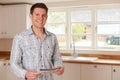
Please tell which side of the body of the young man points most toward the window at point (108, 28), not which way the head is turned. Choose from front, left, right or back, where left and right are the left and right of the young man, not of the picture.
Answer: left

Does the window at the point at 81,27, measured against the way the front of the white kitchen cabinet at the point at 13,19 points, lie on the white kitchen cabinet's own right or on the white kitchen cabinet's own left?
on the white kitchen cabinet's own left

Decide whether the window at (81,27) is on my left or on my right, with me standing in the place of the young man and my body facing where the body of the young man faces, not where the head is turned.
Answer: on my left

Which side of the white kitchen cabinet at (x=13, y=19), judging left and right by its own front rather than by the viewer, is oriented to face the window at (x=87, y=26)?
left

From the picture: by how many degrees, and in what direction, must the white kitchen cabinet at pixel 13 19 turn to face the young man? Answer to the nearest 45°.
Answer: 0° — it already faces them

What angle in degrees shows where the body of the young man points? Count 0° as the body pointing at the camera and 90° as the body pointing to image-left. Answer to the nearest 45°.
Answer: approximately 315°

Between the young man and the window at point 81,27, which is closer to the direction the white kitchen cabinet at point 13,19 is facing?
the young man
